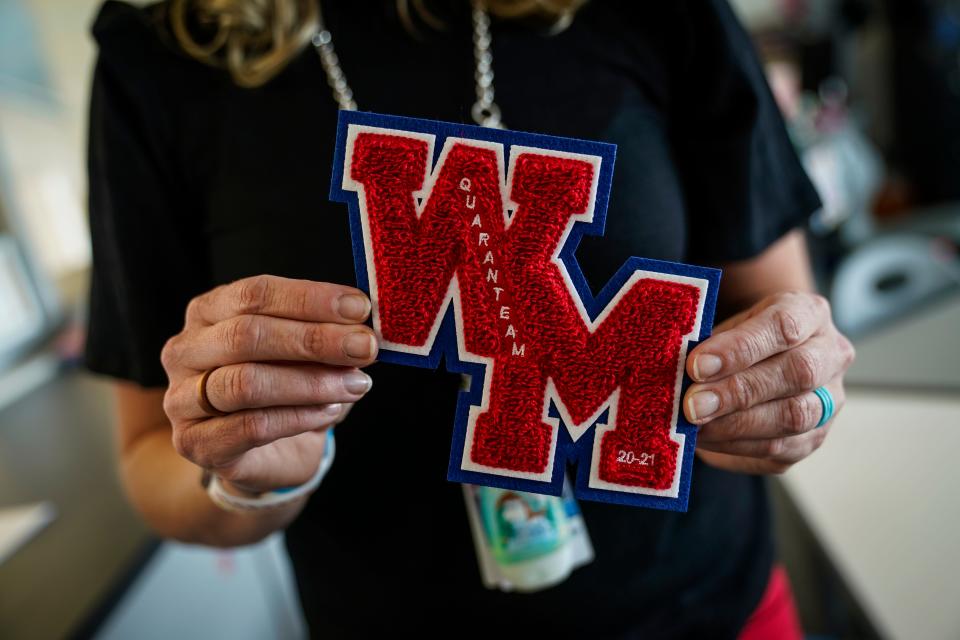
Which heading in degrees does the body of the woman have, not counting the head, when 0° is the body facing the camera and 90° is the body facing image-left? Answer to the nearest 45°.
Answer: approximately 0°
